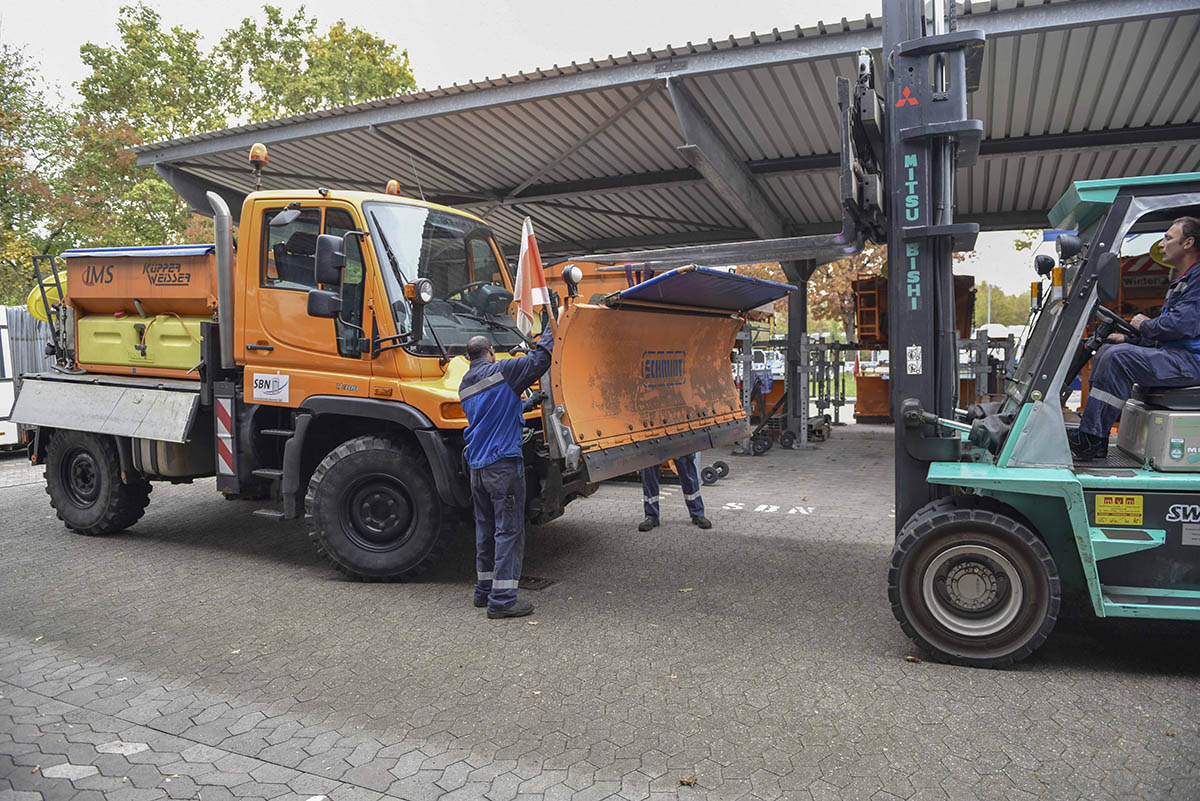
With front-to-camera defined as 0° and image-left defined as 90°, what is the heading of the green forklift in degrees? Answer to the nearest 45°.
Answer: approximately 90°

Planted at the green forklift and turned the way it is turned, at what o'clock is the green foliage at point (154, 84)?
The green foliage is roughly at 1 o'clock from the green forklift.

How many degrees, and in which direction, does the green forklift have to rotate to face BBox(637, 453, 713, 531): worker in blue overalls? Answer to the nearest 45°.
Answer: approximately 45° to its right

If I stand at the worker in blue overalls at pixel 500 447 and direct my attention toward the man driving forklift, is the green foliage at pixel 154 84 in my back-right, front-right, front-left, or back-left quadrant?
back-left

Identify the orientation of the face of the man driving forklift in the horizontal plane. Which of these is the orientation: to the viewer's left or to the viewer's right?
to the viewer's left

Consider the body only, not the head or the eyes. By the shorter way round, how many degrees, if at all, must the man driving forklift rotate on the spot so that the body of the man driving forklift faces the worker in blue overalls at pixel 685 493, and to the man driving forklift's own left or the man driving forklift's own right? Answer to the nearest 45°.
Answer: approximately 45° to the man driving forklift's own right

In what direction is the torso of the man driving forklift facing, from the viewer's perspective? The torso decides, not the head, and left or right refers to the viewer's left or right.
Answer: facing to the left of the viewer

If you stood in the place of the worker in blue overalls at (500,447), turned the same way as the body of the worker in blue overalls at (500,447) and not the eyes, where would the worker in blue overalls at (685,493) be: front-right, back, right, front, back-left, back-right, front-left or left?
front

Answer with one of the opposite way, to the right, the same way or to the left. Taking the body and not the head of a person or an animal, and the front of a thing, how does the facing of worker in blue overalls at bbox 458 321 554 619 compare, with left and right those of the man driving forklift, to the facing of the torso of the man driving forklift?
to the right

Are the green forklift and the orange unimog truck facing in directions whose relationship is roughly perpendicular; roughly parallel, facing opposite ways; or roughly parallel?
roughly parallel, facing opposite ways

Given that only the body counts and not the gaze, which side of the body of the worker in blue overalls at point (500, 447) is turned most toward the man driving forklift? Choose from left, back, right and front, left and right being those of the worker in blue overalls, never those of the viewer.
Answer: right

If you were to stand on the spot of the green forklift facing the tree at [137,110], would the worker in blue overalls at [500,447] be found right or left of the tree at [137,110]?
left
